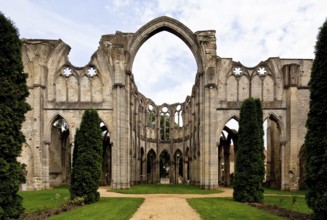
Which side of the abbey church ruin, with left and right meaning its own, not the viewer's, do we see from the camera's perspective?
front

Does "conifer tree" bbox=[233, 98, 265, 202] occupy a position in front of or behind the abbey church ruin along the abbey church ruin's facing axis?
in front

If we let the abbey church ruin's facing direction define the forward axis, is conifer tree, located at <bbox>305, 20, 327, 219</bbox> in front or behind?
in front

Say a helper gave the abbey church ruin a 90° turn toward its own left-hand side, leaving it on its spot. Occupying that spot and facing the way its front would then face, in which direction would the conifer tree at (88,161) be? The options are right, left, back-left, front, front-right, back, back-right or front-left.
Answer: right

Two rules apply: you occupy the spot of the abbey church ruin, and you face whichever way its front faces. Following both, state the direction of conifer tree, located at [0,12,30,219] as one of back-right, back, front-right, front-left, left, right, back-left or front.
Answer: front
